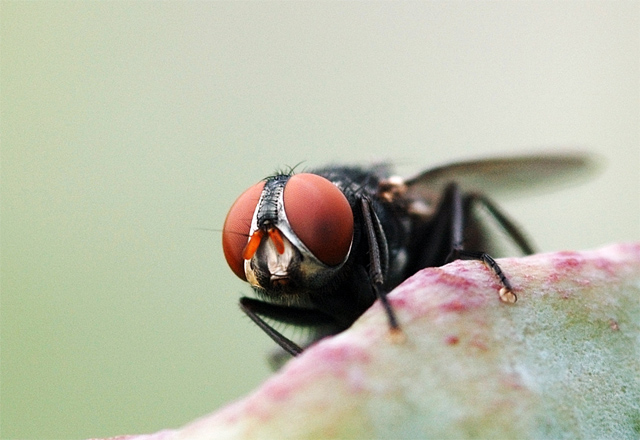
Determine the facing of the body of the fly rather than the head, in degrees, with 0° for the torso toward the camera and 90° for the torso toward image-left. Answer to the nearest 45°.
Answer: approximately 45°
